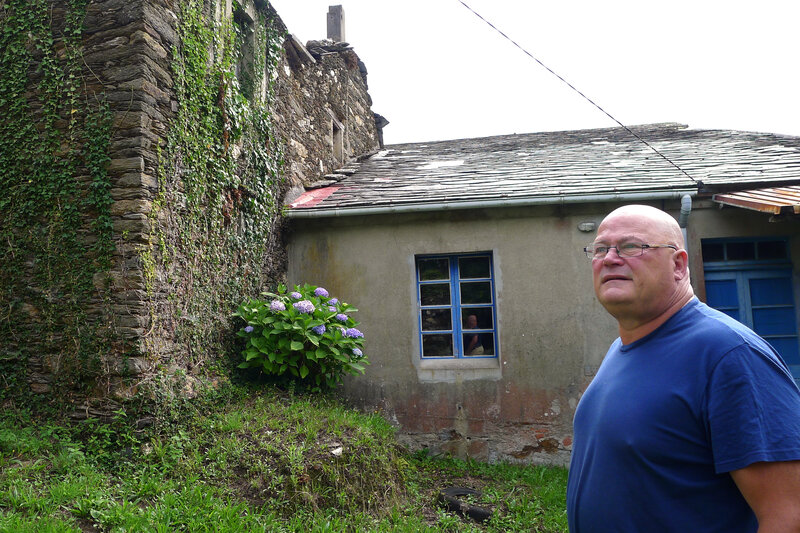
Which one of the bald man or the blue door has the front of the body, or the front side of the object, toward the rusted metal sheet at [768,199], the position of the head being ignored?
the blue door

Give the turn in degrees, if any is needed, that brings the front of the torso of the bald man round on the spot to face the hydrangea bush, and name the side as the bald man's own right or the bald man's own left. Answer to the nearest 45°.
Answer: approximately 90° to the bald man's own right

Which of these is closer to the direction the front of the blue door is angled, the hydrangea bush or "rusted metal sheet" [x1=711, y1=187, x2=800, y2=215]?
the rusted metal sheet

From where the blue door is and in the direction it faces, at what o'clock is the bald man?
The bald man is roughly at 12 o'clock from the blue door.

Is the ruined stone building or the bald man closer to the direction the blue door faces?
the bald man

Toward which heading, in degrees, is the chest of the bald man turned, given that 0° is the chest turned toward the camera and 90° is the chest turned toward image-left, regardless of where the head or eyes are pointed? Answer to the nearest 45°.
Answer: approximately 45°

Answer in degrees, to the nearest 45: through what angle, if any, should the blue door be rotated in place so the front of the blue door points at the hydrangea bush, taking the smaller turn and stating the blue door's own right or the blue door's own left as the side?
approximately 45° to the blue door's own right

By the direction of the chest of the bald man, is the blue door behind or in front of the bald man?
behind

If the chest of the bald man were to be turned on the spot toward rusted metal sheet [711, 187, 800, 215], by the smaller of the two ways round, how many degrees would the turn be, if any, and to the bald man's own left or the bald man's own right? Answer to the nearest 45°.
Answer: approximately 135° to the bald man's own right

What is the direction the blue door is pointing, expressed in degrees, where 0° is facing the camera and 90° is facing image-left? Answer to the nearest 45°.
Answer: approximately 0°
